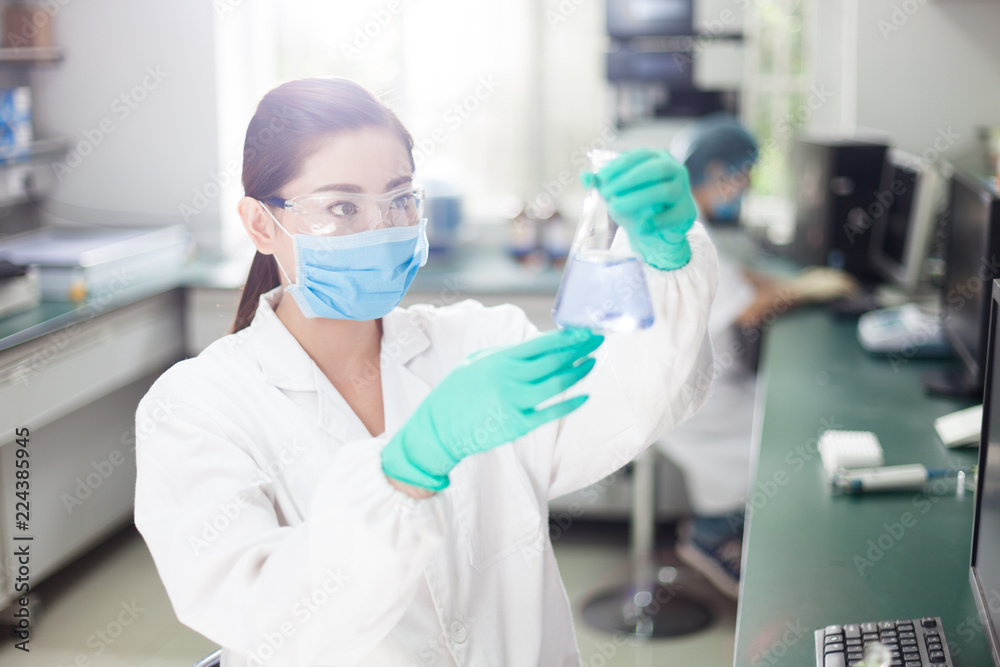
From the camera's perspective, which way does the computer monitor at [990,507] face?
to the viewer's left

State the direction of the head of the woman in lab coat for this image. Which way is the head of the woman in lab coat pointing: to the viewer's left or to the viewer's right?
to the viewer's right

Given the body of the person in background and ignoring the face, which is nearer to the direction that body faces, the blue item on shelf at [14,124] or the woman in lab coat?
the woman in lab coat

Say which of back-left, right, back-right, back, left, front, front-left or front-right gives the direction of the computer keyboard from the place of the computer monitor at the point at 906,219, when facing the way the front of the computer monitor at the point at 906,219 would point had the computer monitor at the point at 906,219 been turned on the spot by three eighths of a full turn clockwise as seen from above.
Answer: back

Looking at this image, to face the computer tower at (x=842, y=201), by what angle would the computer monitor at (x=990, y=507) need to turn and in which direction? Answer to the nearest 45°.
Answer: approximately 90° to its right

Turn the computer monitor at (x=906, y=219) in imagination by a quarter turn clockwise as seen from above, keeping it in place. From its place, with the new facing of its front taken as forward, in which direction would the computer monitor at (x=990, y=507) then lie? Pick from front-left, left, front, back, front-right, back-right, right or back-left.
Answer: back-left

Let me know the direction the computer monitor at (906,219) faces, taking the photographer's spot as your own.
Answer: facing the viewer and to the left of the viewer
